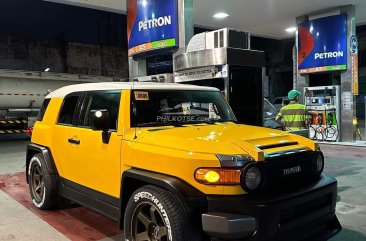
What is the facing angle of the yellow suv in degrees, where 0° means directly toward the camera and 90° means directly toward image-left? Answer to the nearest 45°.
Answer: approximately 315°

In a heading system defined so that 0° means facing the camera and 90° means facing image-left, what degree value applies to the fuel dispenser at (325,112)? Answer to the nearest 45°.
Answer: approximately 0°

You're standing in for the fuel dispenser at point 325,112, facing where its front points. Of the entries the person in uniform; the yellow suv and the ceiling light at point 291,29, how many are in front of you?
2

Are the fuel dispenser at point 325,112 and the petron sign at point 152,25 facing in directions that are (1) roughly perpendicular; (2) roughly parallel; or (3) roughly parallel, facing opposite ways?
roughly parallel

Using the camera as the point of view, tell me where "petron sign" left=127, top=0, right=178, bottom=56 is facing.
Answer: facing the viewer and to the left of the viewer

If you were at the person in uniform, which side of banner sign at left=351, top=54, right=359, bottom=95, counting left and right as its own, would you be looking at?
front

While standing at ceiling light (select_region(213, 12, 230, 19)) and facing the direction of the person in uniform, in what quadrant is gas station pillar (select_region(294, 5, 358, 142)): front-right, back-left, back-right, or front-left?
front-left

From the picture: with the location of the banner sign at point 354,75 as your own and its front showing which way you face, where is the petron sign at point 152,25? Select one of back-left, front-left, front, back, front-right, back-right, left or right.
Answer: front-right

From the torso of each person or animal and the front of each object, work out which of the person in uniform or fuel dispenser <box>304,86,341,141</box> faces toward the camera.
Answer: the fuel dispenser

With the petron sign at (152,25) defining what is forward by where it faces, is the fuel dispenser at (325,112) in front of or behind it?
behind

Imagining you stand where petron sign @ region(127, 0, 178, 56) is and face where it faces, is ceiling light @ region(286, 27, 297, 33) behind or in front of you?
behind
